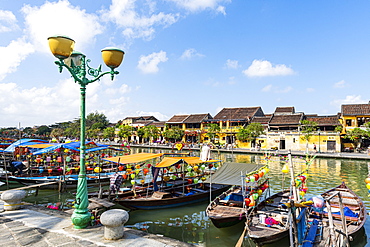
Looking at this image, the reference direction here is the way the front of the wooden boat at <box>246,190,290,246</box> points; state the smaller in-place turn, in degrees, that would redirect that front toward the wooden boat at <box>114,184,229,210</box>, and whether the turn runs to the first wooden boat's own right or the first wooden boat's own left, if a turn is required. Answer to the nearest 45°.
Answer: approximately 90° to the first wooden boat's own right

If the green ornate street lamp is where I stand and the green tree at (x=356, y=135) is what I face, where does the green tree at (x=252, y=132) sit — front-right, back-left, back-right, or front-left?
front-left

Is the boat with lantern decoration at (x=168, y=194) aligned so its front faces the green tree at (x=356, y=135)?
no

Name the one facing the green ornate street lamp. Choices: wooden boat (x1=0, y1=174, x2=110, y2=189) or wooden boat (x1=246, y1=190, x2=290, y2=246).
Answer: wooden boat (x1=246, y1=190, x2=290, y2=246)

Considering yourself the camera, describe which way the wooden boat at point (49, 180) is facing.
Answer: facing to the left of the viewer

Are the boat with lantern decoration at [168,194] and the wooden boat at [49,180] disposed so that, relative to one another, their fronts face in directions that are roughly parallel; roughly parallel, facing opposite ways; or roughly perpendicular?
roughly parallel

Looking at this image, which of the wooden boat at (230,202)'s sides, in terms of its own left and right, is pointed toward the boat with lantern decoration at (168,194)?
right

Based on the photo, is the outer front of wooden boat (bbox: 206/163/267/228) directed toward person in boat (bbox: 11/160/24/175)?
no
